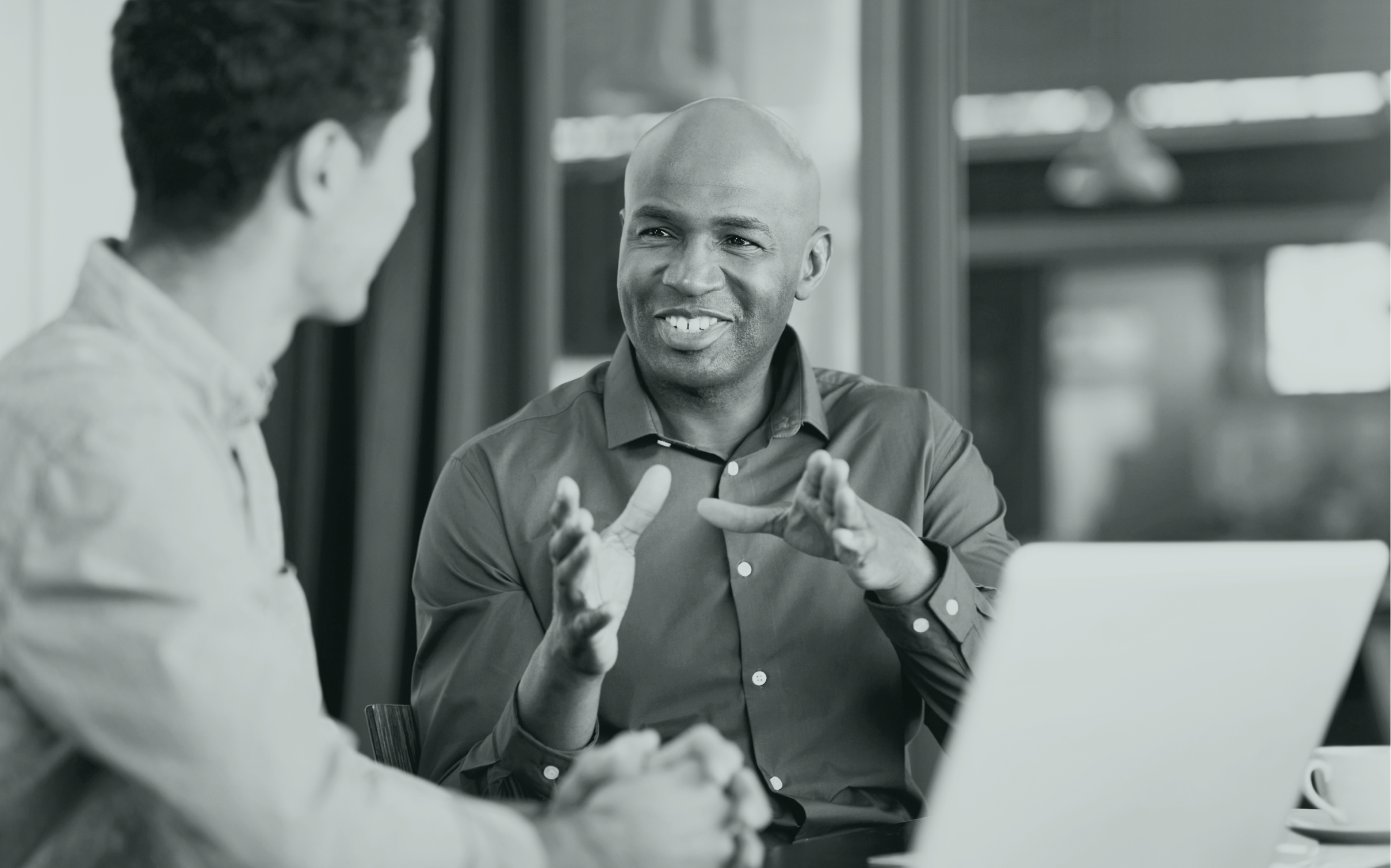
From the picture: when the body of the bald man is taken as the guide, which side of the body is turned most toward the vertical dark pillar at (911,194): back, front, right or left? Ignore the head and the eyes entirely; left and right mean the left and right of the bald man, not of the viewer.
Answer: back

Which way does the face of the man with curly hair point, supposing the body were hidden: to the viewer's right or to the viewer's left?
to the viewer's right

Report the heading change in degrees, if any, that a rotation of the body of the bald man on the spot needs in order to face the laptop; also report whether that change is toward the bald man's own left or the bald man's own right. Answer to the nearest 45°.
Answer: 0° — they already face it

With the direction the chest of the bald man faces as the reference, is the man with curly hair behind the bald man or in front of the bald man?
in front

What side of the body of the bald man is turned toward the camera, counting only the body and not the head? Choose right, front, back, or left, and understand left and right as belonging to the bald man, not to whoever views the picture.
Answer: front

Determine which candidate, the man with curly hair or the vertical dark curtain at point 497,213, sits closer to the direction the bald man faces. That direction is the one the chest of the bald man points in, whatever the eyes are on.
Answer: the man with curly hair

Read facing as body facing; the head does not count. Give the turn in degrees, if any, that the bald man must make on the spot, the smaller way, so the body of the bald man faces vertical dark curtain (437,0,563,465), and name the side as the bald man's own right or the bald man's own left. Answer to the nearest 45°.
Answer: approximately 180°
